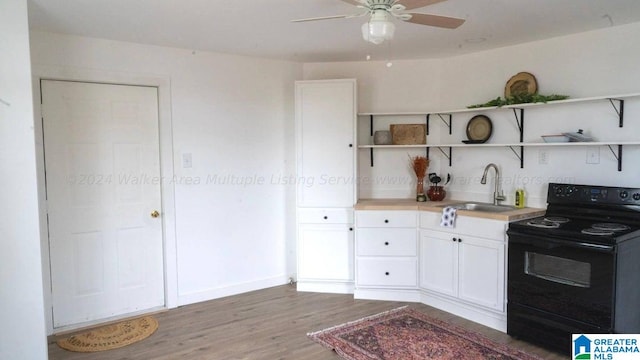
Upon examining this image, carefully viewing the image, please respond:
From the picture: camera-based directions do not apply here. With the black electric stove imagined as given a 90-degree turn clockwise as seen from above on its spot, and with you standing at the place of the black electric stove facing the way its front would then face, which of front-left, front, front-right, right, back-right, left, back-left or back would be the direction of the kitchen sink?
front

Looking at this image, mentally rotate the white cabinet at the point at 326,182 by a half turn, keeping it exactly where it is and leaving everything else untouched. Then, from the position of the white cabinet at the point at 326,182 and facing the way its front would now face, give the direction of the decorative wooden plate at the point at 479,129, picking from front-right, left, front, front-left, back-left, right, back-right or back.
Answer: right

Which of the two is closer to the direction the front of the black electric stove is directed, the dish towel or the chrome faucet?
the dish towel

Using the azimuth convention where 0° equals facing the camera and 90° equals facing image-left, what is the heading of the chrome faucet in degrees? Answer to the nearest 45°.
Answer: approximately 45°

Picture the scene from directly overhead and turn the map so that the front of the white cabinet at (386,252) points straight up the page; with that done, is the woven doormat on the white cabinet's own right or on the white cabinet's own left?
on the white cabinet's own right

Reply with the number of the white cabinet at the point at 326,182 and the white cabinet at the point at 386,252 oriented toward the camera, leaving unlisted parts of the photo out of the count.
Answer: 2

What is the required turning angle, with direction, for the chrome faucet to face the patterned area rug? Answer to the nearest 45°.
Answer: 0° — it already faces it

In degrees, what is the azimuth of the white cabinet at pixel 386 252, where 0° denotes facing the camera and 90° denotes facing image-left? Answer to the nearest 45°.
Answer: approximately 0°

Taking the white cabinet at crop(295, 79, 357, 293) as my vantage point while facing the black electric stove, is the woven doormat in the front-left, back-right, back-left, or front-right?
back-right

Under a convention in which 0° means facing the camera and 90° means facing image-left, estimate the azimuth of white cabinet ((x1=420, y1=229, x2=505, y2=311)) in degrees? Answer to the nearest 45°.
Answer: approximately 45°

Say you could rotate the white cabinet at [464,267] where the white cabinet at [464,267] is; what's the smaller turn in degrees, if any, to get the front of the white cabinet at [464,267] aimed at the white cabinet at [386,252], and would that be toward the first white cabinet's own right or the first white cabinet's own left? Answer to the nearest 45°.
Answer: approximately 45° to the first white cabinet's own right
